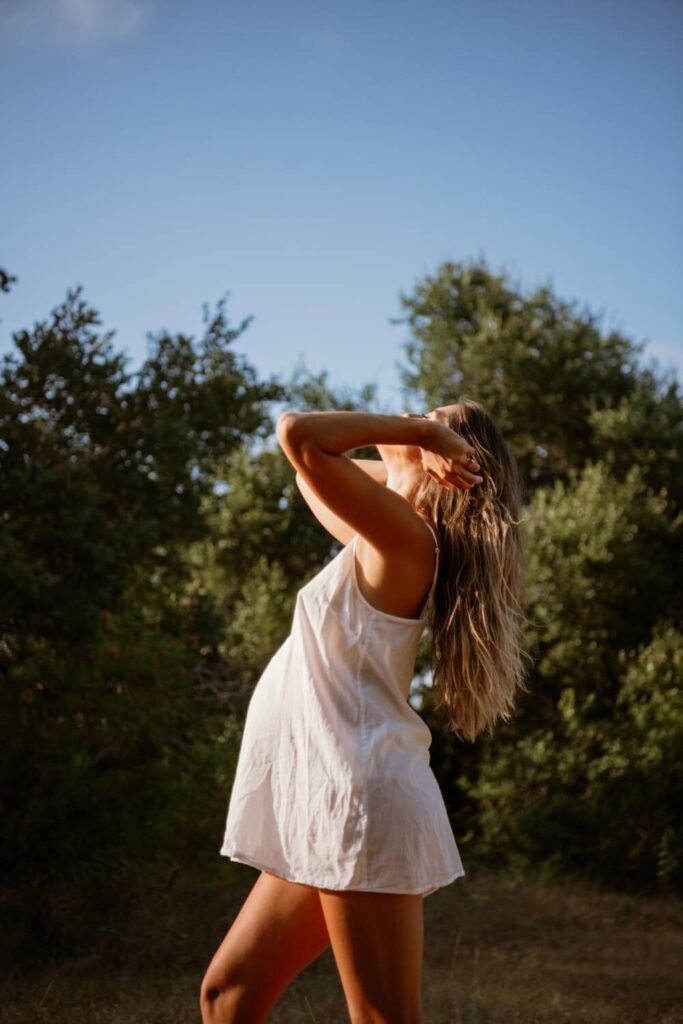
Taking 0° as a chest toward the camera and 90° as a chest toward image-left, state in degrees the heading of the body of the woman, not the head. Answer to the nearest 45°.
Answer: approximately 90°
